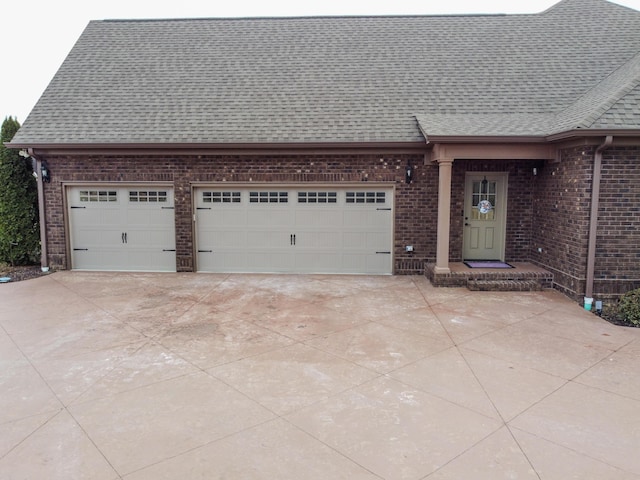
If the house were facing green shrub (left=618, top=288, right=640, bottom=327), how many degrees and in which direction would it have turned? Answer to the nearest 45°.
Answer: approximately 45° to its left

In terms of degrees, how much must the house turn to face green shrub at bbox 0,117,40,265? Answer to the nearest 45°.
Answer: approximately 90° to its right

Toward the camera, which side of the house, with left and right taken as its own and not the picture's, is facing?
front
